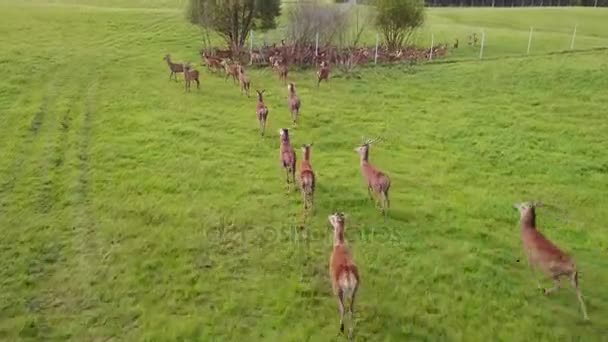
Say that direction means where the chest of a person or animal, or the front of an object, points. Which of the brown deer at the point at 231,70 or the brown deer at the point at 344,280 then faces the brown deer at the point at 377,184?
the brown deer at the point at 344,280

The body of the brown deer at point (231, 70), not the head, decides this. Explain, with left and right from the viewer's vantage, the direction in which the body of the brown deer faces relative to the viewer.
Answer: facing away from the viewer and to the left of the viewer

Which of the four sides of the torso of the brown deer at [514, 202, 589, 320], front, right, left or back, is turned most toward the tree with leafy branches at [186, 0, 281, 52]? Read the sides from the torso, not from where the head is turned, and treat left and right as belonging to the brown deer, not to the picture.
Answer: front

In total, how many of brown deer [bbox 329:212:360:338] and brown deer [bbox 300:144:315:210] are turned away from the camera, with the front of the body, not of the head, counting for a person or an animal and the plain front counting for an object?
2

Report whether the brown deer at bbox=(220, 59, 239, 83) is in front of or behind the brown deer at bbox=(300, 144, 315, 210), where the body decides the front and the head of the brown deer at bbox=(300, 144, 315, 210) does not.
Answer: in front

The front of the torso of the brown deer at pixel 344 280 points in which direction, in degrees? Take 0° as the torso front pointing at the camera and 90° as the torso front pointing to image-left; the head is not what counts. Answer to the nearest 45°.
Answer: approximately 180°

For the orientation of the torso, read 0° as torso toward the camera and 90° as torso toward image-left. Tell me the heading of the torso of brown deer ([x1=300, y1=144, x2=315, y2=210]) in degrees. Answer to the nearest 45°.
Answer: approximately 180°

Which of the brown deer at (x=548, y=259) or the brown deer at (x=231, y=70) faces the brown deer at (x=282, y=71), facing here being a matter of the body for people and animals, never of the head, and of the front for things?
the brown deer at (x=548, y=259)

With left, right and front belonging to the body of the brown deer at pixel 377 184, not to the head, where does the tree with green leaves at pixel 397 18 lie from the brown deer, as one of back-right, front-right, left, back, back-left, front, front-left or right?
front-right

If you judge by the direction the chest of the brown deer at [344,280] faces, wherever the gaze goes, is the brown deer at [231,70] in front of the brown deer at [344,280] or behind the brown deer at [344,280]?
in front

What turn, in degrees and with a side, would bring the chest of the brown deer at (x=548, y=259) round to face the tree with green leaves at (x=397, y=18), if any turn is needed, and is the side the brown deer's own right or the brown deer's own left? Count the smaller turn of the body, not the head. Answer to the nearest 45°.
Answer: approximately 45° to the brown deer's own right

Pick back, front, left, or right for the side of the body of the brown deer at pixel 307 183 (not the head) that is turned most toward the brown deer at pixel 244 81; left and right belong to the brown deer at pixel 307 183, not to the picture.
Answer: front

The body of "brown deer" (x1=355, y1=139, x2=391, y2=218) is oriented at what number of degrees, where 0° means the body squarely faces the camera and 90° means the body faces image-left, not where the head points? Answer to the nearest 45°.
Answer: approximately 135°

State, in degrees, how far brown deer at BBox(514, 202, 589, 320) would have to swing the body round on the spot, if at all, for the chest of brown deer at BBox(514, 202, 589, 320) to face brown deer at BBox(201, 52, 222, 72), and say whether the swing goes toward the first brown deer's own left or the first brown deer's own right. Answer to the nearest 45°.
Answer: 0° — it already faces it

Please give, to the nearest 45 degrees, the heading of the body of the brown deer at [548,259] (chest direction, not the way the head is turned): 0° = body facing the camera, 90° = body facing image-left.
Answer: approximately 135°

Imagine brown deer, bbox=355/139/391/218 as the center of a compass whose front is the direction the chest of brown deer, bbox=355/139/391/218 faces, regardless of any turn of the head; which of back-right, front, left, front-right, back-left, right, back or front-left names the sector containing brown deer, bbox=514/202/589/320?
back
